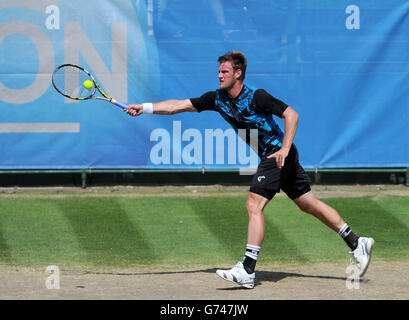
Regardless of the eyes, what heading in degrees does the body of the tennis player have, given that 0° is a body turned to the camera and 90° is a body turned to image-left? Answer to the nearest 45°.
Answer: approximately 45°
